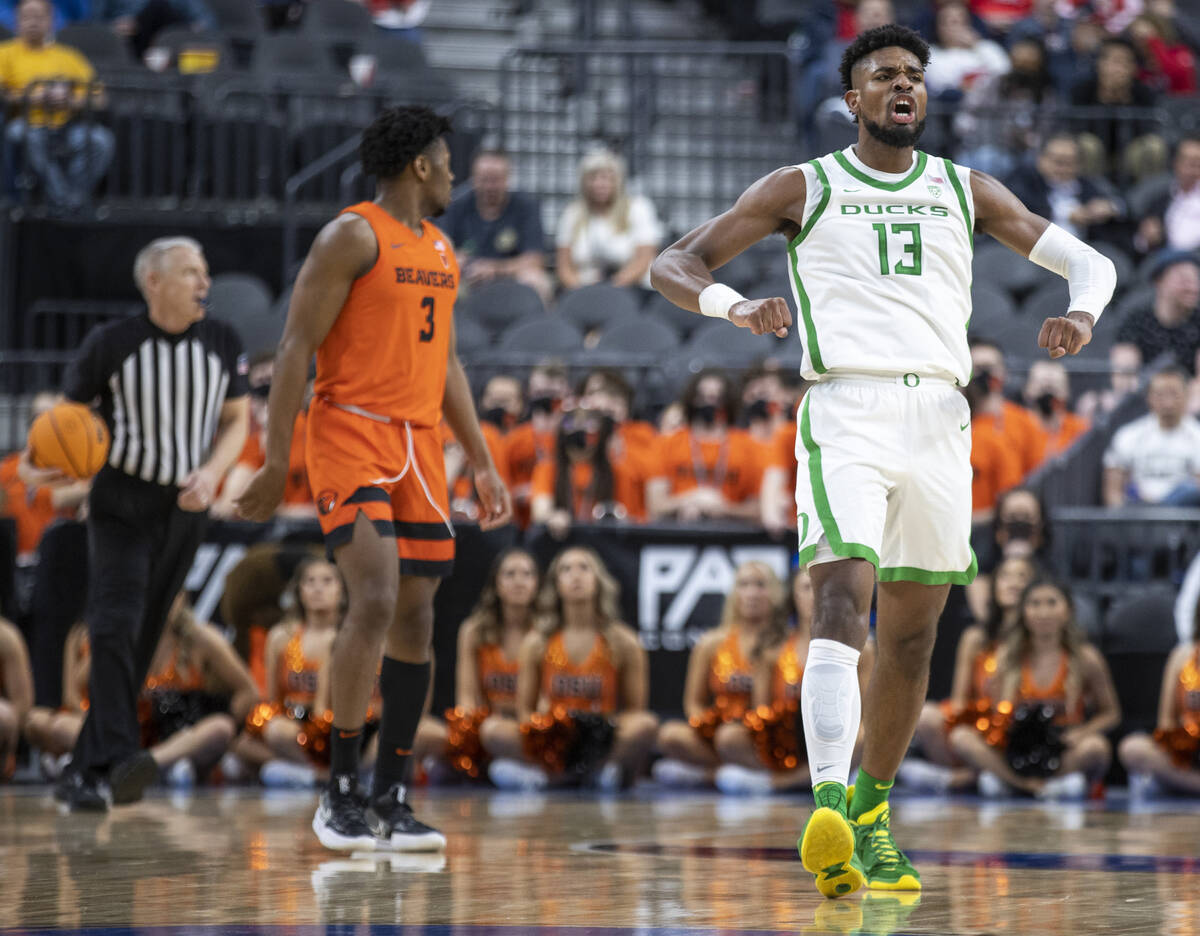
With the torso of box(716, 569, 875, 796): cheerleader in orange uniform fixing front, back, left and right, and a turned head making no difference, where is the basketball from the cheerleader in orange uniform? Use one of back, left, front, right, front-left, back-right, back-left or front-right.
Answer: front-right

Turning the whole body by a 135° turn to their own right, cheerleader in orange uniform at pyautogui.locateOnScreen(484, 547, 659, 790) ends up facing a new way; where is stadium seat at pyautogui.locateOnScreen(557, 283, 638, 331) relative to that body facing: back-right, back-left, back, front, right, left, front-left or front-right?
front-right

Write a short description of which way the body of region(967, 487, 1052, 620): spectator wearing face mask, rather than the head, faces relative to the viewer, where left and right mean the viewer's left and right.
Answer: facing the viewer

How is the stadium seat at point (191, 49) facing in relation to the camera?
toward the camera

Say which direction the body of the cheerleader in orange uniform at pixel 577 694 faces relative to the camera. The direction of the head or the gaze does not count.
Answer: toward the camera

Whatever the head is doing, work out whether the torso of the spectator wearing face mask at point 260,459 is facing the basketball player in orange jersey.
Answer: yes

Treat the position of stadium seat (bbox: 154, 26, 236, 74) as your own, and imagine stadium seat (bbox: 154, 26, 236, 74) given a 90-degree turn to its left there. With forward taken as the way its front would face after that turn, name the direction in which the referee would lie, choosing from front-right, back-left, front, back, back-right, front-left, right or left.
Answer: right

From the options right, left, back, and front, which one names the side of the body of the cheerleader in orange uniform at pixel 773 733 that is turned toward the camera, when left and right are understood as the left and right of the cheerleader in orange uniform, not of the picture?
front

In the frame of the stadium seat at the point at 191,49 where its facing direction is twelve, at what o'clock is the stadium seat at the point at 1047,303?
the stadium seat at the point at 1047,303 is roughly at 10 o'clock from the stadium seat at the point at 191,49.

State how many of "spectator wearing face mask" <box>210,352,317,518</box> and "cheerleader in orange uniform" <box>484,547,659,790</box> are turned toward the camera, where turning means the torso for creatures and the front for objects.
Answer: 2

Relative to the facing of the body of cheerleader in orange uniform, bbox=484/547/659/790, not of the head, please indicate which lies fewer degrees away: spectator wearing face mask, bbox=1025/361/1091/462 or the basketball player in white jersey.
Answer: the basketball player in white jersey

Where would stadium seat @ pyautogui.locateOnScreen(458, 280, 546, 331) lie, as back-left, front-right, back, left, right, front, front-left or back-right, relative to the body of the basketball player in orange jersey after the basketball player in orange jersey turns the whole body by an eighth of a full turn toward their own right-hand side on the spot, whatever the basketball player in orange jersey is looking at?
back
